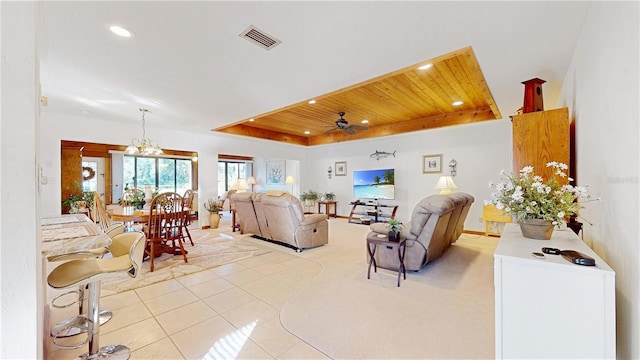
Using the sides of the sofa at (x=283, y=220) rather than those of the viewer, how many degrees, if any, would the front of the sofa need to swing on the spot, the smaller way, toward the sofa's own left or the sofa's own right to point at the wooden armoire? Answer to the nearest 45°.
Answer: approximately 90° to the sofa's own right

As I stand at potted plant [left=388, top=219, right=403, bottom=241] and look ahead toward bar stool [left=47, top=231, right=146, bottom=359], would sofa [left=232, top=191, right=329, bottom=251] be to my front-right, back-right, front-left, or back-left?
front-right

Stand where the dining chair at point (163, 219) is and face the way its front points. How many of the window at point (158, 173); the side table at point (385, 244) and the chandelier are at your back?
1

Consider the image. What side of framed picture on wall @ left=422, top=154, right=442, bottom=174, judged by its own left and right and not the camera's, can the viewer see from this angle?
front

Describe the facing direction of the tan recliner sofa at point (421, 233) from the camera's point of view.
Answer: facing away from the viewer and to the left of the viewer

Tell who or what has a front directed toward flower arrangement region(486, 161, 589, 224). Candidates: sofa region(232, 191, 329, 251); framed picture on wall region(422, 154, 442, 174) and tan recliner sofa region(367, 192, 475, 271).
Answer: the framed picture on wall

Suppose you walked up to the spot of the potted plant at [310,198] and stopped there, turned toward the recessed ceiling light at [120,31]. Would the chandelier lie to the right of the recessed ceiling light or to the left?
right

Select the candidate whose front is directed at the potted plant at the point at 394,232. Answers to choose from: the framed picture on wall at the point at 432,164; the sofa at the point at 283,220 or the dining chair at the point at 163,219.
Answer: the framed picture on wall

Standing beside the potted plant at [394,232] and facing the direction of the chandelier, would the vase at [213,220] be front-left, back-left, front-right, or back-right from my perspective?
front-right

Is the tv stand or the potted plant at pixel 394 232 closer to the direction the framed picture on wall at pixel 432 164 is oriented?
the potted plant

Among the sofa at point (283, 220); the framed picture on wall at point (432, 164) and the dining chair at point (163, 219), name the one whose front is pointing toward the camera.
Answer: the framed picture on wall

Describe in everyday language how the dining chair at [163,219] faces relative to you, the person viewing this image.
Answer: facing away from the viewer and to the left of the viewer

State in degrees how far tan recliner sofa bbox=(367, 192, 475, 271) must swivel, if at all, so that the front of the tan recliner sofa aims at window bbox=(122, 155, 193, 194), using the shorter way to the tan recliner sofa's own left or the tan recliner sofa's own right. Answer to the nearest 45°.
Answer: approximately 45° to the tan recliner sofa's own left

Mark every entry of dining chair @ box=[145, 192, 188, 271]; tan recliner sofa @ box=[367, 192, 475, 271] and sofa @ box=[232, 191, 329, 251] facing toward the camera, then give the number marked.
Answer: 0

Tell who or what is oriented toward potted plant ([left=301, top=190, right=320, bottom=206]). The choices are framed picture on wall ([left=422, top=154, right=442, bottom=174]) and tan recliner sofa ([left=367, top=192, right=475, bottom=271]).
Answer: the tan recliner sofa

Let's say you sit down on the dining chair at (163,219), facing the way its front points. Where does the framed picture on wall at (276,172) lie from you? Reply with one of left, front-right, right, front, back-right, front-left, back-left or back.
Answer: right
